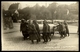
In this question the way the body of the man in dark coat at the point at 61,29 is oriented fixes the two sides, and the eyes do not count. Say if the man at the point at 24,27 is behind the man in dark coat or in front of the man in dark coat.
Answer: in front
